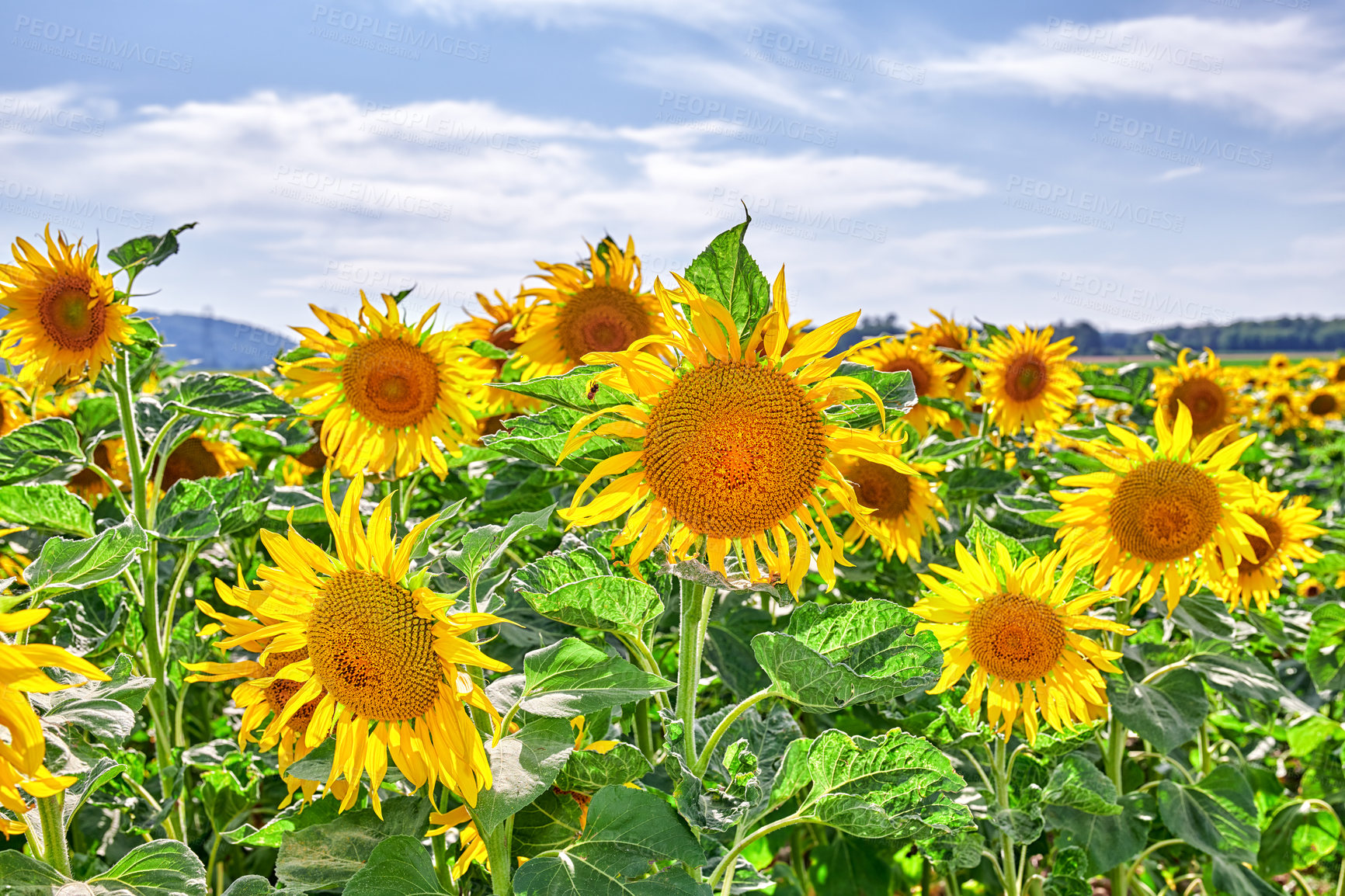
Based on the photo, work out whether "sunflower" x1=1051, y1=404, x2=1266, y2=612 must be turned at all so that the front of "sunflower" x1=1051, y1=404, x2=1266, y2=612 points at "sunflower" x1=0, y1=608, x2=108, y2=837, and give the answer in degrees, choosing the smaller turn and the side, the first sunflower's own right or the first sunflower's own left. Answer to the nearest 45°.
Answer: approximately 45° to the first sunflower's own right

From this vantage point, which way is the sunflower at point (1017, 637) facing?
toward the camera

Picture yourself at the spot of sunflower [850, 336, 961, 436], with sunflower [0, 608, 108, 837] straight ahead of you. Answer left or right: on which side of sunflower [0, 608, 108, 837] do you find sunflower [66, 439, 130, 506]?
right

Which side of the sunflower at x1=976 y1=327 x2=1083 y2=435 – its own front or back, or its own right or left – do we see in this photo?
front

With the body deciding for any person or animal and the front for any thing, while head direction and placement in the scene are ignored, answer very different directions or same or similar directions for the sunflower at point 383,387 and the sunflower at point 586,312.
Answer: same or similar directions

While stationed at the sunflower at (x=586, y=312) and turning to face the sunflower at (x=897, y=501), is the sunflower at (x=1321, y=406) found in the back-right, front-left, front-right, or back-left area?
front-left

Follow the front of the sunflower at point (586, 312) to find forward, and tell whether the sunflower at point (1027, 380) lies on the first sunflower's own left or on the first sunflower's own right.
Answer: on the first sunflower's own left

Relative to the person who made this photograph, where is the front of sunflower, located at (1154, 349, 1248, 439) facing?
facing the viewer

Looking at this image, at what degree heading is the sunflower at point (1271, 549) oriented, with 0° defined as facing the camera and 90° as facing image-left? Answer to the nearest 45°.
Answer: approximately 0°

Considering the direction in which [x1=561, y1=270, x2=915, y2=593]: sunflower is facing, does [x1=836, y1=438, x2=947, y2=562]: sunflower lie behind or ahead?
behind

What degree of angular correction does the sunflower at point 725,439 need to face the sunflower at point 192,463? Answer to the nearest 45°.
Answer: approximately 135° to its right

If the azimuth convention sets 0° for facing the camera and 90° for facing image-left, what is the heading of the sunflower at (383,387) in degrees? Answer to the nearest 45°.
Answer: approximately 0°

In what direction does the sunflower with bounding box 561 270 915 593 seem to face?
toward the camera
